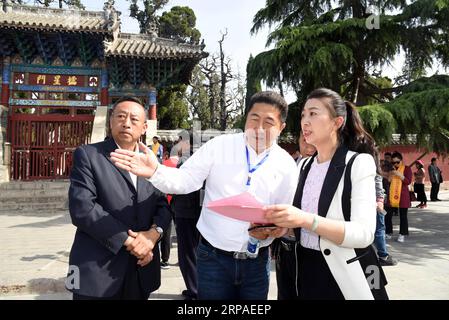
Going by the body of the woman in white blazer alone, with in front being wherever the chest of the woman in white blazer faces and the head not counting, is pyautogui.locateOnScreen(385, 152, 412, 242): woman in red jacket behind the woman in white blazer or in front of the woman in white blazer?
behind

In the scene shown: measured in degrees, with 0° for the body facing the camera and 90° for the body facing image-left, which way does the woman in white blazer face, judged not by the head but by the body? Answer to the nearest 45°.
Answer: approximately 45°

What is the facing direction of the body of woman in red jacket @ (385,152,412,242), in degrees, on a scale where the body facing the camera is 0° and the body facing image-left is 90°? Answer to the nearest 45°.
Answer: approximately 45°

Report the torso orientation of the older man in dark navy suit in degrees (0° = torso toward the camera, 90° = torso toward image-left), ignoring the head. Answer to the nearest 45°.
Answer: approximately 315°
